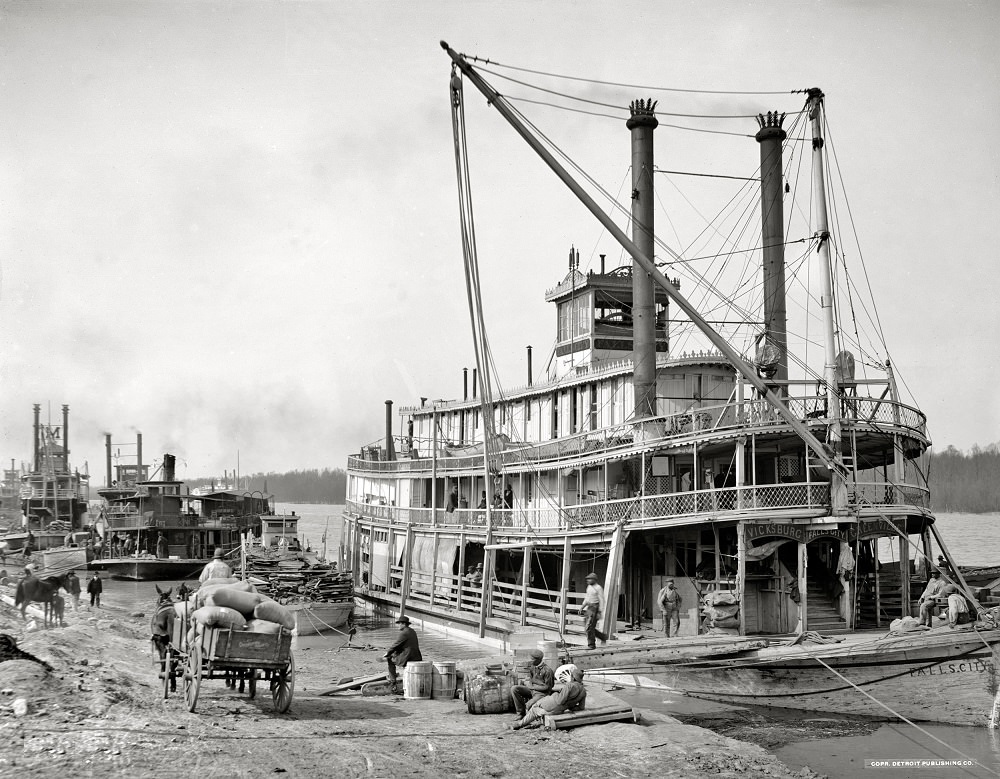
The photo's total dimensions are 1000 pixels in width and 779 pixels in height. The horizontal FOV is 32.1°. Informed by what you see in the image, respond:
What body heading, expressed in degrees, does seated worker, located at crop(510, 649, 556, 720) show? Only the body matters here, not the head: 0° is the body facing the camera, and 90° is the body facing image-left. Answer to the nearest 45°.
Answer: approximately 45°

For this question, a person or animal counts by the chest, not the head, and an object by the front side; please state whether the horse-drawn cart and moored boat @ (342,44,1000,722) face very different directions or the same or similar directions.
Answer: very different directions

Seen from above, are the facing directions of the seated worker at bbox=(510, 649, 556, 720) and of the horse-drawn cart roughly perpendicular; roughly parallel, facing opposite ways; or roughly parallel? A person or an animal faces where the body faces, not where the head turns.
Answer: roughly perpendicular

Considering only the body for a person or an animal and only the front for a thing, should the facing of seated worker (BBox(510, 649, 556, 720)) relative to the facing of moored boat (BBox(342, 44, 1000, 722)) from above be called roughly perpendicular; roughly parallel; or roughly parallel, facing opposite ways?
roughly perpendicular

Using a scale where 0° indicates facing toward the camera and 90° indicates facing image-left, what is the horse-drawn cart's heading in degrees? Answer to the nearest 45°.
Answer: approximately 135°

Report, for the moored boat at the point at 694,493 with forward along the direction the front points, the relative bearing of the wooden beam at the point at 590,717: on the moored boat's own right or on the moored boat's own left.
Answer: on the moored boat's own right

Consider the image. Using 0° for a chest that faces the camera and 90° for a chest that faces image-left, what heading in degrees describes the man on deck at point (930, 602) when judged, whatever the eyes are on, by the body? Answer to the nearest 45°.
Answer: approximately 45°
